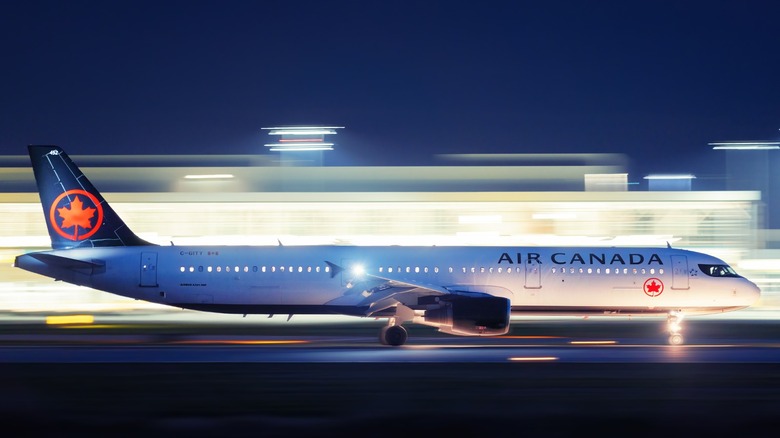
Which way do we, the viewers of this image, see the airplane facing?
facing to the right of the viewer

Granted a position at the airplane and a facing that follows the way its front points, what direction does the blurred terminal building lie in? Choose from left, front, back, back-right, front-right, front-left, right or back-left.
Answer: left
